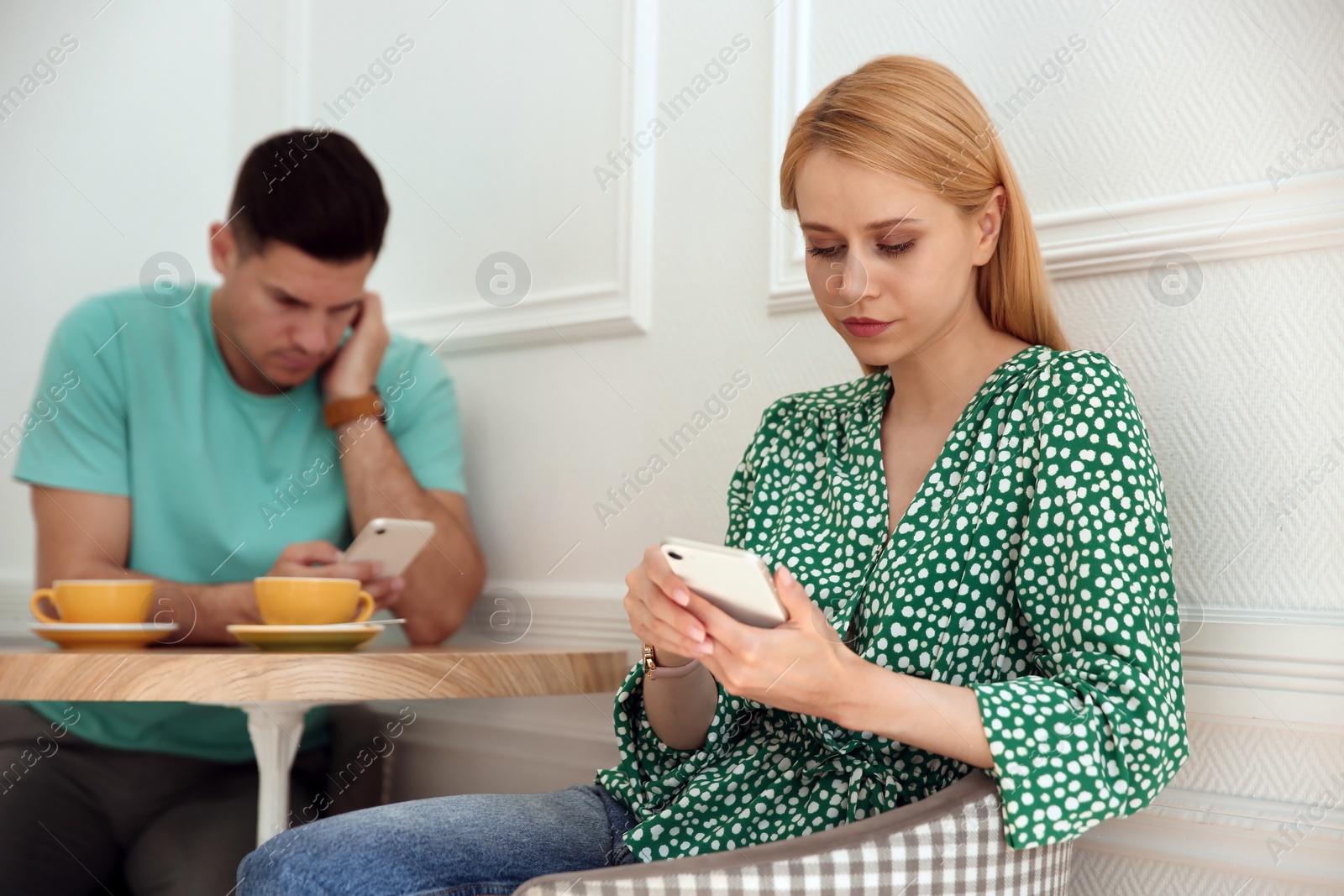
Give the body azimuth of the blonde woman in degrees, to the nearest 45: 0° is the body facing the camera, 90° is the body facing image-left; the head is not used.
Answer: approximately 45°

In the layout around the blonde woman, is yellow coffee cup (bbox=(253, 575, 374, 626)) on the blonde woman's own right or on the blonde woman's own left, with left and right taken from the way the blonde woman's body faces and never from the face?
on the blonde woman's own right

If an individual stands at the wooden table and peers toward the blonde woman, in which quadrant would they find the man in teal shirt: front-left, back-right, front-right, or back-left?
back-left

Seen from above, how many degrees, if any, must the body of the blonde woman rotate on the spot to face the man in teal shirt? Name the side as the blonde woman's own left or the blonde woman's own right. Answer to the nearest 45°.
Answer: approximately 90° to the blonde woman's own right
